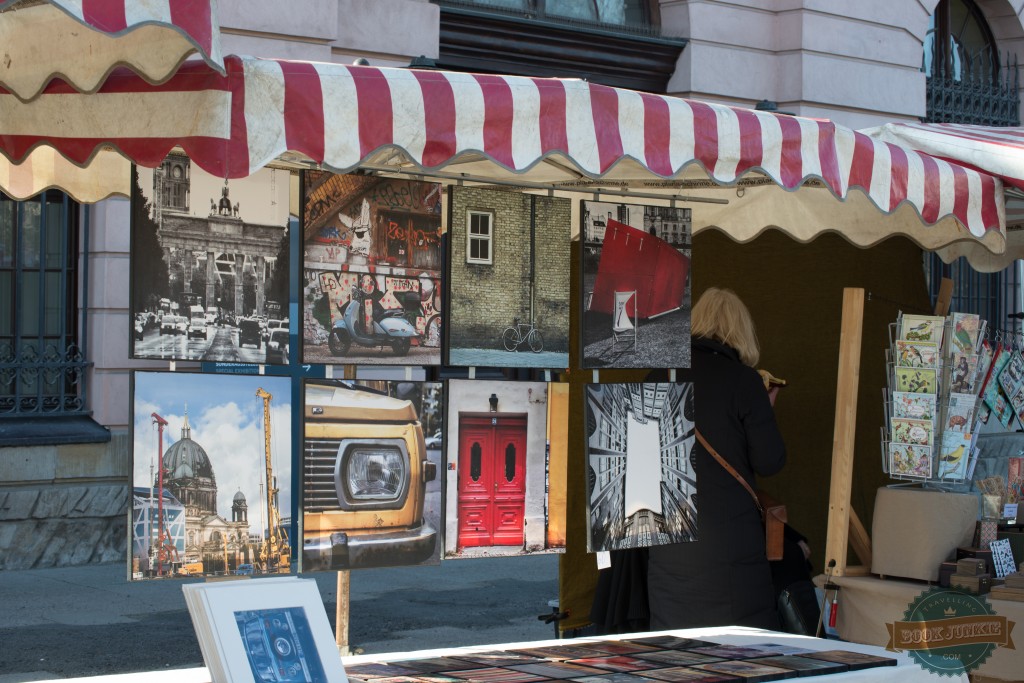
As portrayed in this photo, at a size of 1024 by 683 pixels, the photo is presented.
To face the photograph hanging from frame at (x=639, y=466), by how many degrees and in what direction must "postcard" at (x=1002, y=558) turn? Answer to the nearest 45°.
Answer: approximately 45° to its right

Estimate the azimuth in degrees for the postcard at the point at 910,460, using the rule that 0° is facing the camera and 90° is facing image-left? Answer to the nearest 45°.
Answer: approximately 0°

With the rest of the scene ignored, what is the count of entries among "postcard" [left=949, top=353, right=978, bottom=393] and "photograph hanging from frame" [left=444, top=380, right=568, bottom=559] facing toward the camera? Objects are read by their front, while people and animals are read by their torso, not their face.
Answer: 2

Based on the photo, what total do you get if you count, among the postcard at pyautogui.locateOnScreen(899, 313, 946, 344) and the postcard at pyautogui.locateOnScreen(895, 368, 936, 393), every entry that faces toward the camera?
2

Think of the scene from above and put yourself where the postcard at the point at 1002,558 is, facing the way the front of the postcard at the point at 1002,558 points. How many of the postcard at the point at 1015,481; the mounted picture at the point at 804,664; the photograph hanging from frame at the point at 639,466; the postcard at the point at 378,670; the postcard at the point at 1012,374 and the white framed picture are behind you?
2
